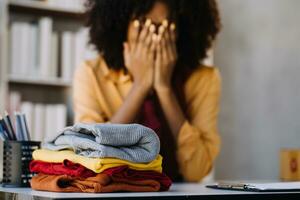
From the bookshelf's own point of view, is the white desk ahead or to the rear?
ahead

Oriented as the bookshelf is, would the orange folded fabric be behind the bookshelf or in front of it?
in front

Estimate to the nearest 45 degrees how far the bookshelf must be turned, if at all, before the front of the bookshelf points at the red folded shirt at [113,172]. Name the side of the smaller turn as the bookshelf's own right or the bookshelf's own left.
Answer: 0° — it already faces it

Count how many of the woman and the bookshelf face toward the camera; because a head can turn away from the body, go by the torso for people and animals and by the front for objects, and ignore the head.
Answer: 2

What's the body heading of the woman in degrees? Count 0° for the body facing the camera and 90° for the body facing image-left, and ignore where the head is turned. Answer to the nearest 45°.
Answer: approximately 0°

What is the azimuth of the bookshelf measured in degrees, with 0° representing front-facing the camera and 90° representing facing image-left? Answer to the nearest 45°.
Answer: approximately 0°
